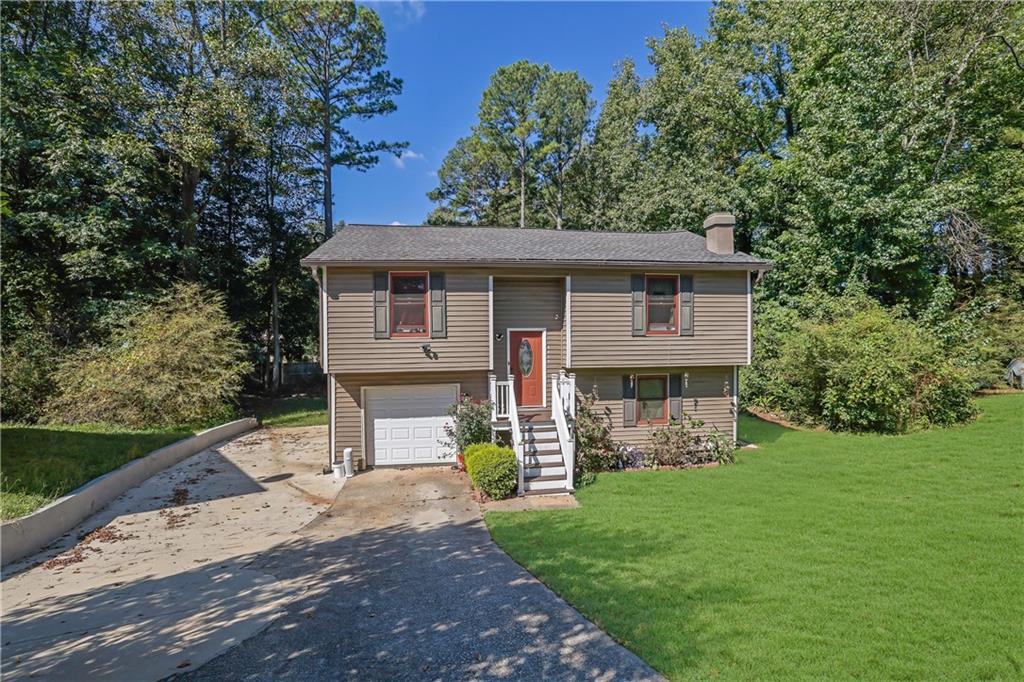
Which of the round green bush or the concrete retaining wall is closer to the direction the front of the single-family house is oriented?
the round green bush

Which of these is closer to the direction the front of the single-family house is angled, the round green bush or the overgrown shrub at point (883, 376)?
the round green bush

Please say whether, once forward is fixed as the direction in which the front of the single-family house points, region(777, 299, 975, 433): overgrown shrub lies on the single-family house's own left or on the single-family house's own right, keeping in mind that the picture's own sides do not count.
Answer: on the single-family house's own left

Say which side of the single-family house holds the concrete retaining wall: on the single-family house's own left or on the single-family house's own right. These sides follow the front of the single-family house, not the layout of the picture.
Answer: on the single-family house's own right

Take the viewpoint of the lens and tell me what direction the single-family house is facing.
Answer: facing the viewer

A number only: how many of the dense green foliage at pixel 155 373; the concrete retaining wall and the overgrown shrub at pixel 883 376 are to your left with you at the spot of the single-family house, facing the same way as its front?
1

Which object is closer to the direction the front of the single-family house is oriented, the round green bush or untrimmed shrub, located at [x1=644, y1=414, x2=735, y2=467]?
the round green bush

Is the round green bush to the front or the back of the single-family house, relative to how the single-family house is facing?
to the front
